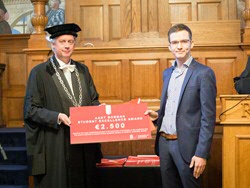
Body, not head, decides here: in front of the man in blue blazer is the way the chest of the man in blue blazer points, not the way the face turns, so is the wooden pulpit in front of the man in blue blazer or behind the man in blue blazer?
behind

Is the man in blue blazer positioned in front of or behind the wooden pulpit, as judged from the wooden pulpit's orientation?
in front

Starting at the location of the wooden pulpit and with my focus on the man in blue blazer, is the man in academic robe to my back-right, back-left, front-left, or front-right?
front-right

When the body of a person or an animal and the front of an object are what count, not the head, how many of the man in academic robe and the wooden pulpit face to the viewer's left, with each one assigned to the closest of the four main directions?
0

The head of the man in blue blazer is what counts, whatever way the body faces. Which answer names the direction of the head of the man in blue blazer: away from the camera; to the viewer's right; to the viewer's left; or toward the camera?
toward the camera

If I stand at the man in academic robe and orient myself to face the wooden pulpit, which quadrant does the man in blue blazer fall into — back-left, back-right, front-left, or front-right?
front-right

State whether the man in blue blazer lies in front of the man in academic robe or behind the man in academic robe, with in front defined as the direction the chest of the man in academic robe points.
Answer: in front

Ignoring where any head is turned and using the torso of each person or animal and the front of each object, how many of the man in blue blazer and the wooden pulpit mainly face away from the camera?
0

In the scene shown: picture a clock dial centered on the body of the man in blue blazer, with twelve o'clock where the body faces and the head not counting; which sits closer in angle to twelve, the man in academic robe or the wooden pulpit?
the man in academic robe

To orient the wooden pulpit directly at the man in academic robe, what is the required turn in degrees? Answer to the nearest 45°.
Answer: approximately 90° to its right

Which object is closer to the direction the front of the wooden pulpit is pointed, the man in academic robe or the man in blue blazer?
the man in blue blazer

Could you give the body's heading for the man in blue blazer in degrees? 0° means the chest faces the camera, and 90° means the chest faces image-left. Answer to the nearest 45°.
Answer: approximately 45°

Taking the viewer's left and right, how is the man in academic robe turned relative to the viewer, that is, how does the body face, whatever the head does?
facing the viewer and to the right of the viewer

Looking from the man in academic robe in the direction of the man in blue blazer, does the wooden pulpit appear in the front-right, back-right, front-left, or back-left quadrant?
front-left

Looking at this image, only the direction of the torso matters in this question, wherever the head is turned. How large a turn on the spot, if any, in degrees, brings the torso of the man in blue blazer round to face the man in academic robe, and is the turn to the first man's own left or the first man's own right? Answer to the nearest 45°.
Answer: approximately 45° to the first man's own right

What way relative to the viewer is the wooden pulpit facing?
toward the camera
